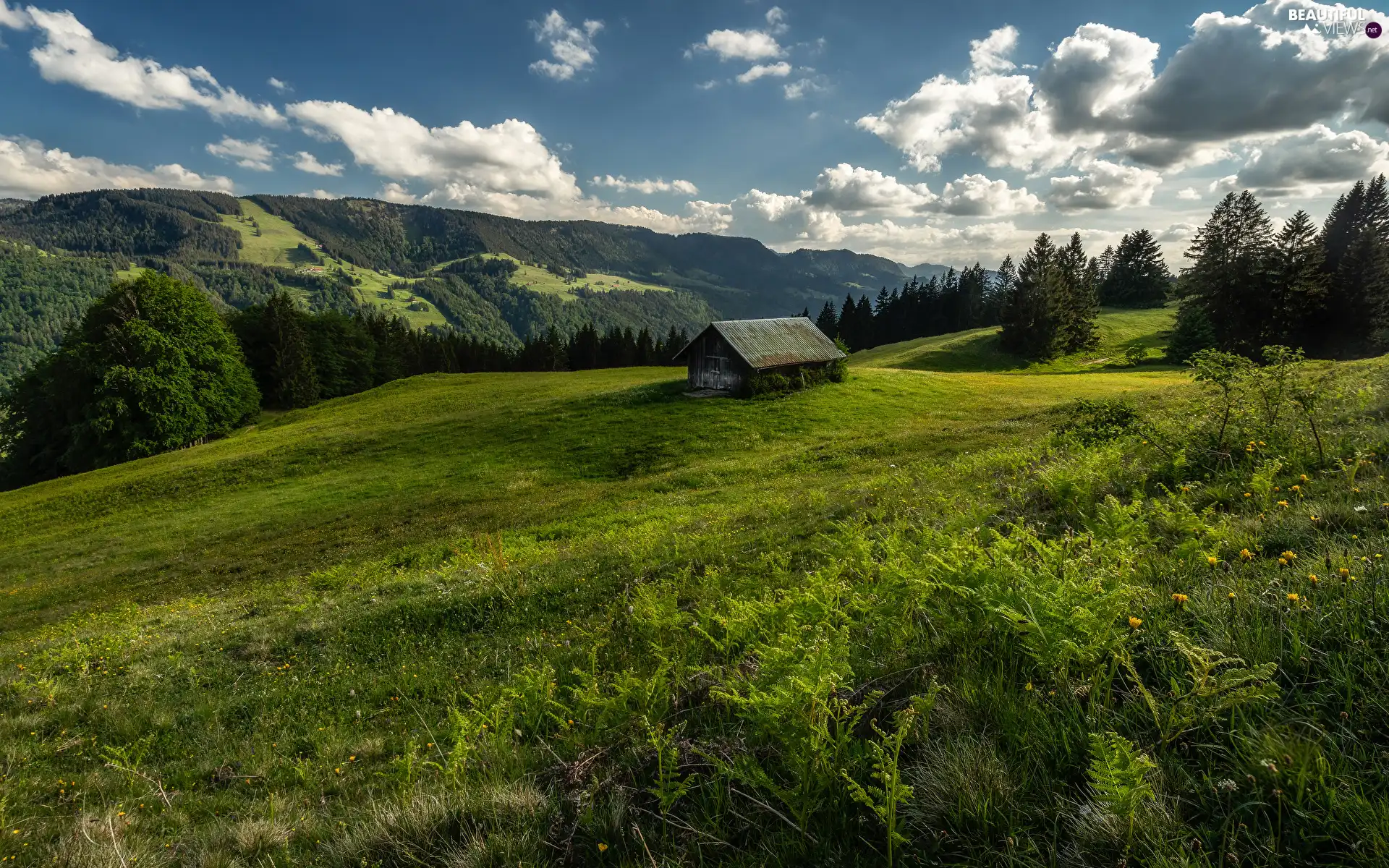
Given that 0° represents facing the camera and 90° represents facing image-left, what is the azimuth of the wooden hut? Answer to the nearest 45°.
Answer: approximately 45°
